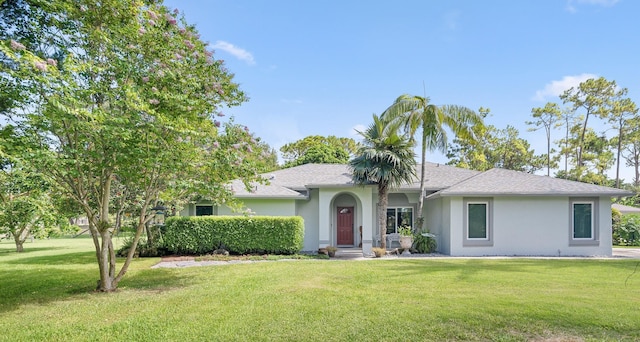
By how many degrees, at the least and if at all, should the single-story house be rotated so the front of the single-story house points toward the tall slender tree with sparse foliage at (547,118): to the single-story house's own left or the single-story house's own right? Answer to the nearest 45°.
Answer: approximately 180°

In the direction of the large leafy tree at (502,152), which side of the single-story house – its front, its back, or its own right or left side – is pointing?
back

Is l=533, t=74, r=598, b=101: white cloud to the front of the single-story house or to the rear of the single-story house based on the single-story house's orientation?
to the rear

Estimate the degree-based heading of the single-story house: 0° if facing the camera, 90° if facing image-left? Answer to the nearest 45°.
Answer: approximately 0°
